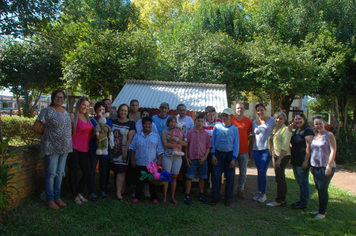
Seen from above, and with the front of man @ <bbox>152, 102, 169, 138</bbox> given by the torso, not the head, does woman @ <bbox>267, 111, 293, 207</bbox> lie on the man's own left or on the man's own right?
on the man's own left

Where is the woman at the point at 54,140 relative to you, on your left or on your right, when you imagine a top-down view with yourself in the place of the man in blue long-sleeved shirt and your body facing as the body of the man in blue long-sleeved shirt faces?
on your right

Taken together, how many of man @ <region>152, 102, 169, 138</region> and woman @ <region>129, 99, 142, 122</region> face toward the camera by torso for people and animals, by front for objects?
2

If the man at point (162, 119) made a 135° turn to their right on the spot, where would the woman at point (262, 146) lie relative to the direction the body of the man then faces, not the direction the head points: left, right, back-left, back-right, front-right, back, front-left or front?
back-right

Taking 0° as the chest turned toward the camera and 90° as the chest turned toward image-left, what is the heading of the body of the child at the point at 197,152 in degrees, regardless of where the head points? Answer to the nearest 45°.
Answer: approximately 0°

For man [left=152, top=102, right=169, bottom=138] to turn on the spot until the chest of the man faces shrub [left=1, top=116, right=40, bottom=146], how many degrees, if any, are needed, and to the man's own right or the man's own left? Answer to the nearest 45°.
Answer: approximately 135° to the man's own right
